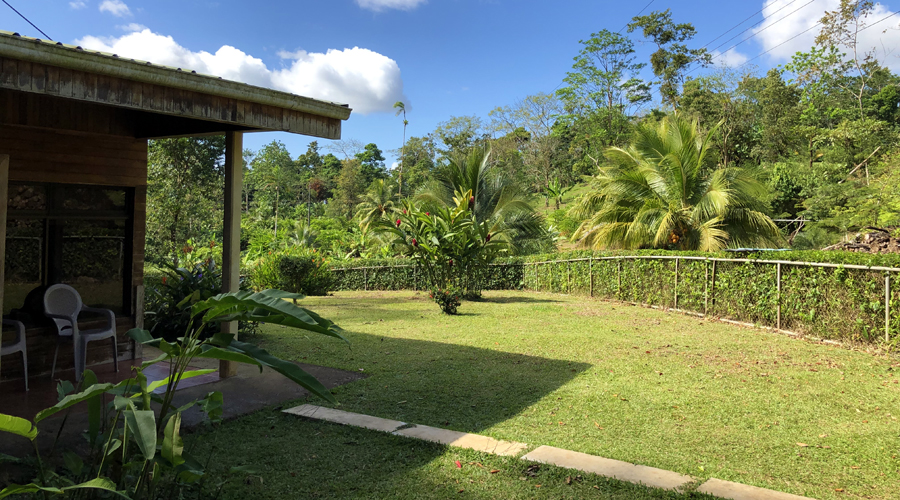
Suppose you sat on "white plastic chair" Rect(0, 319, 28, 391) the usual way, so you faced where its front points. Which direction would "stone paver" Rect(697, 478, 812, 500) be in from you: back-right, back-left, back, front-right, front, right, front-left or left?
front-right

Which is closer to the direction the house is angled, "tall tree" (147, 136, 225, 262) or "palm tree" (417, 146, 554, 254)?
the palm tree

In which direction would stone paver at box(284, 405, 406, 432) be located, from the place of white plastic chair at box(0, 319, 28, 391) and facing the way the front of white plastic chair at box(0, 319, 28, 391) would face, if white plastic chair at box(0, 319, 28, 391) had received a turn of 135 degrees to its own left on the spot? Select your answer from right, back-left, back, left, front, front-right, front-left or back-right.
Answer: back

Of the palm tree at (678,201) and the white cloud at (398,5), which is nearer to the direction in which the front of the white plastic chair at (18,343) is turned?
the palm tree

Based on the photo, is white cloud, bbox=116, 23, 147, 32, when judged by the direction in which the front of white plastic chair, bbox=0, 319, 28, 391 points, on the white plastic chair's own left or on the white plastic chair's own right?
on the white plastic chair's own left

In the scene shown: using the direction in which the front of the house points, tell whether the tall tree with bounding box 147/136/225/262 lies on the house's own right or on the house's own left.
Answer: on the house's own left

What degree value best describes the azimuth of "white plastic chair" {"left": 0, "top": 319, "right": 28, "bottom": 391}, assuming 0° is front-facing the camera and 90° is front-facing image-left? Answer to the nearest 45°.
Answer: approximately 270°

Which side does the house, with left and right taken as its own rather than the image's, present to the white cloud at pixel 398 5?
left

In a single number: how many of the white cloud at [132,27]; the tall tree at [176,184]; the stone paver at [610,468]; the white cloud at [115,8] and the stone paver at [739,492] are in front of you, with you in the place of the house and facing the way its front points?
2

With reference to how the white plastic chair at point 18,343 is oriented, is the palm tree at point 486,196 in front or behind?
in front

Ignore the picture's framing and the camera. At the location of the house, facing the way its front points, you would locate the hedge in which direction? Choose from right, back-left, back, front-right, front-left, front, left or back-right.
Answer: front-left

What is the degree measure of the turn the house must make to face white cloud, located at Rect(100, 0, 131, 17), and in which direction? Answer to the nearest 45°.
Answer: approximately 135° to its left

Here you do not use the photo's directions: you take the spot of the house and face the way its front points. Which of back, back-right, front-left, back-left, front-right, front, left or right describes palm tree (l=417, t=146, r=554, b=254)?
left

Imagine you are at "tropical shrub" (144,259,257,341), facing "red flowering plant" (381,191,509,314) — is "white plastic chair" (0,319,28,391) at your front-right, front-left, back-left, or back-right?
back-right

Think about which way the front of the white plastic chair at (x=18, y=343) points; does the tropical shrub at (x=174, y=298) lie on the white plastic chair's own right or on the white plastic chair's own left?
on the white plastic chair's own left

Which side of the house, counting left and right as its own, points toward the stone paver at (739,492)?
front

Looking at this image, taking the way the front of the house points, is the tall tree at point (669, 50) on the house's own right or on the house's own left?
on the house's own left
